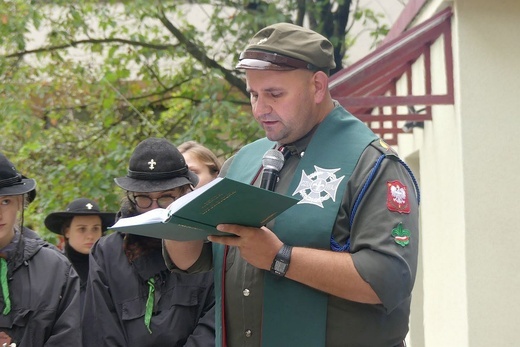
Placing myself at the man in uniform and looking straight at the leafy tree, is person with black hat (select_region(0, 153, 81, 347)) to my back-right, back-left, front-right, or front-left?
front-left

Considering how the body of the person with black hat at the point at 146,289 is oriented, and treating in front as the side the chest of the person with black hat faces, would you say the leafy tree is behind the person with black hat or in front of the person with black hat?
behind

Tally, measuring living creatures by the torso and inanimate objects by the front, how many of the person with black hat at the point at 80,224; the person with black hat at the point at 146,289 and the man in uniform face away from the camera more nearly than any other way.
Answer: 0

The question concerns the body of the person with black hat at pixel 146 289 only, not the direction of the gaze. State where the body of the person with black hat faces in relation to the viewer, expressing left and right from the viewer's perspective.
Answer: facing the viewer

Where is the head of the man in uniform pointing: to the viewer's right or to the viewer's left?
to the viewer's left

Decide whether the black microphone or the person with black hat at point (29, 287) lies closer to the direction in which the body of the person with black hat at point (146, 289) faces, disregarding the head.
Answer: the black microphone

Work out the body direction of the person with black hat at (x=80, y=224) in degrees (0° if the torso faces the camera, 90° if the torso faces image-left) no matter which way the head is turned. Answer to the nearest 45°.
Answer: approximately 315°

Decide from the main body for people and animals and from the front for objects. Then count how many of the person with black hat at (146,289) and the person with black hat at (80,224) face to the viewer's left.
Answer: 0

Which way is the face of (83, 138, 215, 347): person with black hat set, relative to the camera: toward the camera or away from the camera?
toward the camera

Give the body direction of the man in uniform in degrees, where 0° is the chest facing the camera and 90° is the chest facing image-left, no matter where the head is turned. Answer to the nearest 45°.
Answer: approximately 45°

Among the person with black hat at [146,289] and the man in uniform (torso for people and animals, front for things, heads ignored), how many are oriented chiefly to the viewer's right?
0
